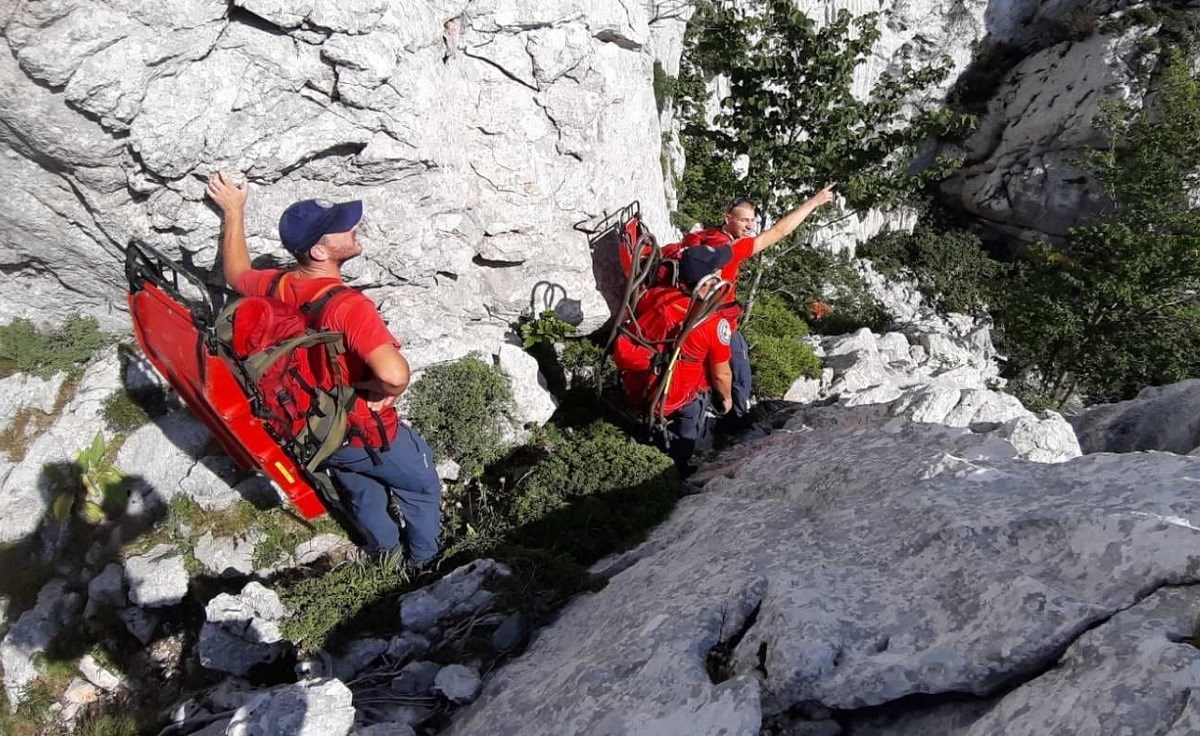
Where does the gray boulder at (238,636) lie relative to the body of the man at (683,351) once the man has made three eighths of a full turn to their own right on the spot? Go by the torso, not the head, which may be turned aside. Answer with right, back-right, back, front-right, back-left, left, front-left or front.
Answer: front-right

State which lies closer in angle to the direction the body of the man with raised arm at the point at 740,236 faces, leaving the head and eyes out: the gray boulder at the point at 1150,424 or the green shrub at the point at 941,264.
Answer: the gray boulder

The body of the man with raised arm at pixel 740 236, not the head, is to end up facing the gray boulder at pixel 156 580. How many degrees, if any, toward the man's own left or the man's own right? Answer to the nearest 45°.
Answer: approximately 90° to the man's own right

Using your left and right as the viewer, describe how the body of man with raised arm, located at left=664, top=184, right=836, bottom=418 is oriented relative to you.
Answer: facing the viewer and to the right of the viewer

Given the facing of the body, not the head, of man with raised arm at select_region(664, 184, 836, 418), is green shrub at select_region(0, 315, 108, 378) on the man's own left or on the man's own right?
on the man's own right

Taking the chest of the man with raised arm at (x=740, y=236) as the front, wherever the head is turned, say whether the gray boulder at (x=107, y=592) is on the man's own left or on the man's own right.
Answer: on the man's own right

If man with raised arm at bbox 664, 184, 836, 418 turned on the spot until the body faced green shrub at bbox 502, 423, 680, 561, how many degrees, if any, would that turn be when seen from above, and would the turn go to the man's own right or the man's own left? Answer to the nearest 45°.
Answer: approximately 90° to the man's own right

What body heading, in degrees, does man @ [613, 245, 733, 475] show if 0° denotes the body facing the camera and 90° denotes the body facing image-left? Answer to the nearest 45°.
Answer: approximately 225°

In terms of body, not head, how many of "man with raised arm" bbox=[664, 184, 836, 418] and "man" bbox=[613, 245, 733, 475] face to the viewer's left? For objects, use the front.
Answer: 0

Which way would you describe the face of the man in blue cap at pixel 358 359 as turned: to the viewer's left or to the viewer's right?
to the viewer's right

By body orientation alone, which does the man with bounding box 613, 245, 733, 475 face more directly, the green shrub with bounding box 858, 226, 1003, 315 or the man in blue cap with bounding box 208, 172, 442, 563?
the green shrub
